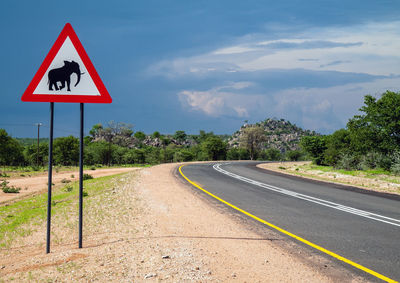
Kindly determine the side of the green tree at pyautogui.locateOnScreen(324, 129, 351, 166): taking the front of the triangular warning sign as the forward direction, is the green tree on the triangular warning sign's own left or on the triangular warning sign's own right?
on the triangular warning sign's own left

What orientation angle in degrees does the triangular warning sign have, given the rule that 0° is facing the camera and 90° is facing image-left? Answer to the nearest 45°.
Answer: approximately 0°

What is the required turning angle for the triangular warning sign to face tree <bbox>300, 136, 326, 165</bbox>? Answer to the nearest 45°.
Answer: approximately 135° to its left

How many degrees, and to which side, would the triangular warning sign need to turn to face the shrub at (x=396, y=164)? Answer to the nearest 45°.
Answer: approximately 135° to its left
